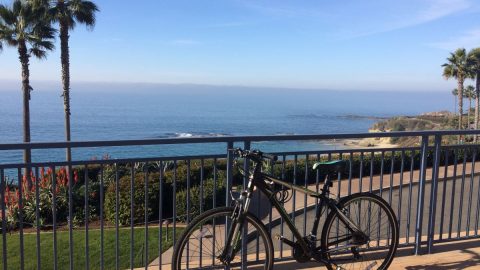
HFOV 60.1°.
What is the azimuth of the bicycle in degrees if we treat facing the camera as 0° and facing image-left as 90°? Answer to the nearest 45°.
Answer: approximately 45°

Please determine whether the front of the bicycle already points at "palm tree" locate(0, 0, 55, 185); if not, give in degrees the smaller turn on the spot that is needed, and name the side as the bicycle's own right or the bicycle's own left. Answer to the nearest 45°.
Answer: approximately 90° to the bicycle's own right

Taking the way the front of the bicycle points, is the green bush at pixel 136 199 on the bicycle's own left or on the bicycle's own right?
on the bicycle's own right
